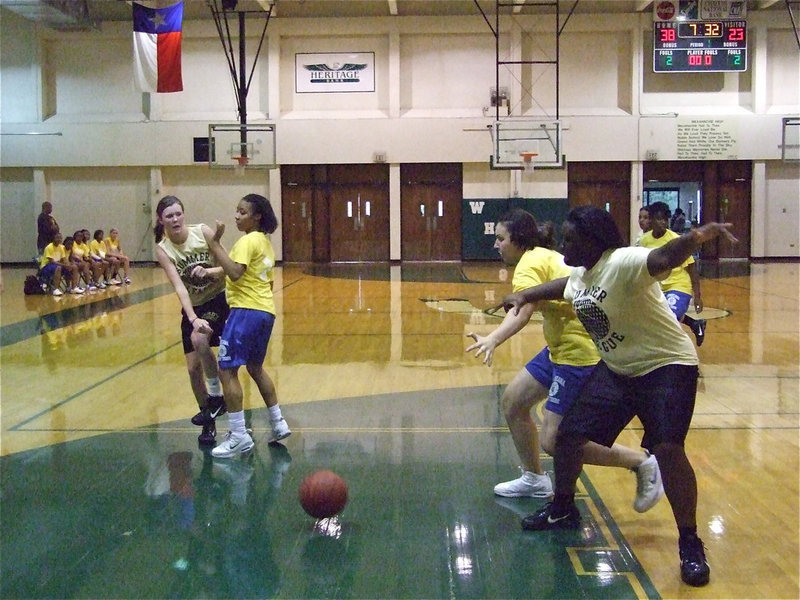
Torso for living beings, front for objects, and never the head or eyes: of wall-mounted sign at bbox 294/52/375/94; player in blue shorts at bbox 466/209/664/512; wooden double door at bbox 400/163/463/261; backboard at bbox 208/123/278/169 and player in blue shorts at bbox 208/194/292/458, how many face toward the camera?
3

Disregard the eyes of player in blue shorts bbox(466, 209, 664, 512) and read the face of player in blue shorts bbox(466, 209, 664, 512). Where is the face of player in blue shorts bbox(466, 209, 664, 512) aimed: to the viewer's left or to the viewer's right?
to the viewer's left

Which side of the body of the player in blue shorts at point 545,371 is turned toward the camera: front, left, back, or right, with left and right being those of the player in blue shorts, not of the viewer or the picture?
left

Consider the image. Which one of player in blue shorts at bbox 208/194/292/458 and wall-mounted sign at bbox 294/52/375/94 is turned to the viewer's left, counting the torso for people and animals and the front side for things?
the player in blue shorts

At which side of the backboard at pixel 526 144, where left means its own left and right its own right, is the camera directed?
front

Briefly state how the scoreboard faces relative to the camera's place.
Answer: facing the viewer

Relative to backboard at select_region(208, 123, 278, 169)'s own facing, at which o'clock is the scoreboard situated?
The scoreboard is roughly at 9 o'clock from the backboard.

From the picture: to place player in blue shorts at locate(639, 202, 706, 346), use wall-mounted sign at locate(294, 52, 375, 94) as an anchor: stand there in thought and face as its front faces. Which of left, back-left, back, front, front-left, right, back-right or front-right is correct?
front

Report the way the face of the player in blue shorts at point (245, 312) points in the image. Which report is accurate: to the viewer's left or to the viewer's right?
to the viewer's left

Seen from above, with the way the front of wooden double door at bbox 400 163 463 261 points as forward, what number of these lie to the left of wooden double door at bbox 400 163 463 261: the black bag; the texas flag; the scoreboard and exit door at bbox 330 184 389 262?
1
